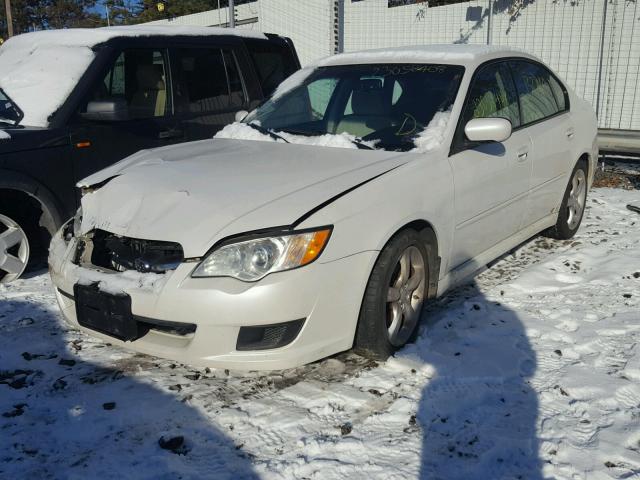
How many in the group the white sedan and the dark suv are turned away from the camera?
0

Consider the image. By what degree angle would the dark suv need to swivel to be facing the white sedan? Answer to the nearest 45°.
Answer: approximately 90° to its left

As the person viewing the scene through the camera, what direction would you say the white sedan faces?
facing the viewer and to the left of the viewer

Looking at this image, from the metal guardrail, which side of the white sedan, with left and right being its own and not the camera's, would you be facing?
back

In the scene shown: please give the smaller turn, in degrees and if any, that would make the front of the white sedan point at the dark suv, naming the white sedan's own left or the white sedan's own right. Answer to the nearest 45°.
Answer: approximately 90° to the white sedan's own right
